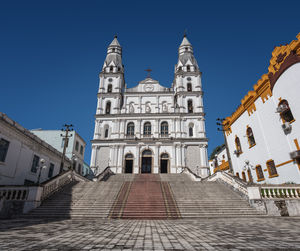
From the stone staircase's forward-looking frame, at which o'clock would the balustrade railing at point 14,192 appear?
The balustrade railing is roughly at 3 o'clock from the stone staircase.

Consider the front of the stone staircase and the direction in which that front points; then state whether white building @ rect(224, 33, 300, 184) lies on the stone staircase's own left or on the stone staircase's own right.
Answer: on the stone staircase's own left

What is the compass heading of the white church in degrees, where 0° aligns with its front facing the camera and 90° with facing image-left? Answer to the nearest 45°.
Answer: approximately 0°

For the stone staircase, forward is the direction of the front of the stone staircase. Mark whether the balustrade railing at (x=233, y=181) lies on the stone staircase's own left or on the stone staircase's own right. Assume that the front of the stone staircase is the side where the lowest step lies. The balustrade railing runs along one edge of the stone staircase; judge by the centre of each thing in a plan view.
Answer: on the stone staircase's own left

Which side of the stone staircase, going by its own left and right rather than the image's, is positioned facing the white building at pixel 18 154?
right

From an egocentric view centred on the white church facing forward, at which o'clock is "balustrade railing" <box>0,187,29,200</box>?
The balustrade railing is roughly at 1 o'clock from the white church.

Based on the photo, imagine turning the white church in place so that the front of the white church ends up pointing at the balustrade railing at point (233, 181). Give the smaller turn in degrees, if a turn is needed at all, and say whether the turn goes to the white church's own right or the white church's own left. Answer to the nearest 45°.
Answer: approximately 45° to the white church's own left

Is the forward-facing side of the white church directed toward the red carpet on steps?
yes

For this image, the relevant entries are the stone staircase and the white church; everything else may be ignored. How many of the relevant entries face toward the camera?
2

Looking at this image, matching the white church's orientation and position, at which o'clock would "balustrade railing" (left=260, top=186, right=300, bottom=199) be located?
The balustrade railing is roughly at 11 o'clock from the white church.

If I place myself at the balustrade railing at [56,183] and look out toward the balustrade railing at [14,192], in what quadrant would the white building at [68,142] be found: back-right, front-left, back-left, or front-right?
back-right

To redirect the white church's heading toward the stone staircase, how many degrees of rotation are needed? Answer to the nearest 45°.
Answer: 0° — it already faces it

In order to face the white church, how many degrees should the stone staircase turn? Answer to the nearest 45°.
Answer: approximately 180°
